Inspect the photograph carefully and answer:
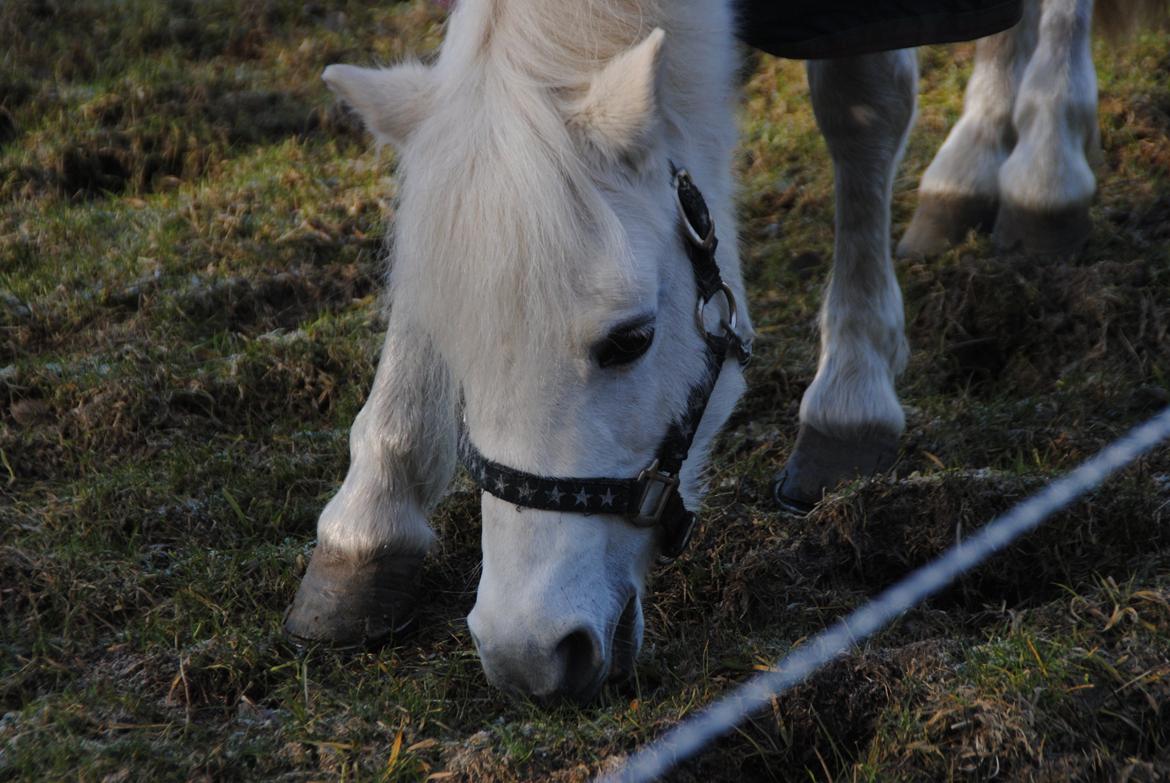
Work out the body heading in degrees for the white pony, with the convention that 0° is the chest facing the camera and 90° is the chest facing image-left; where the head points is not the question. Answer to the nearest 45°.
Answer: approximately 45°
